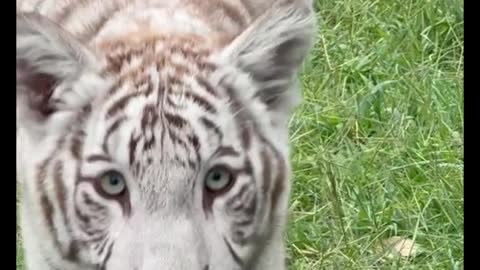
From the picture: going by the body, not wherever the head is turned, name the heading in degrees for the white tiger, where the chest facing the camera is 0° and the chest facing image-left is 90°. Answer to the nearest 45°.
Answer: approximately 0°
